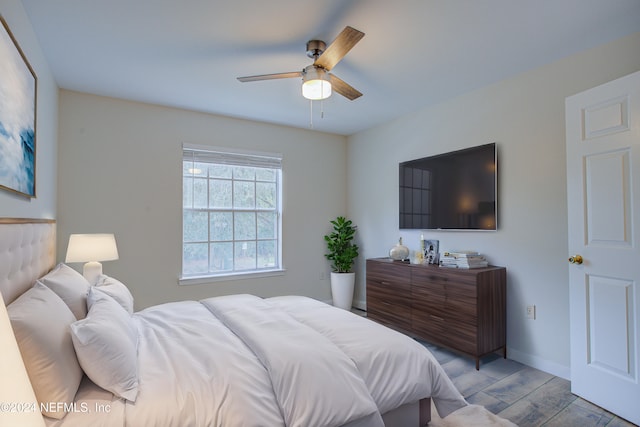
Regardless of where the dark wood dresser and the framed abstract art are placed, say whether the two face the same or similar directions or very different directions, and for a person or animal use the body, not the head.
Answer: very different directions

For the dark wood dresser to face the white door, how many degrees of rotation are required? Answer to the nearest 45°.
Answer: approximately 90° to its left

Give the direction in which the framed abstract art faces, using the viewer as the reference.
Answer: facing to the right of the viewer

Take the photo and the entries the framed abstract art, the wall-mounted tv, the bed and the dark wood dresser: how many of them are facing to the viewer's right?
2

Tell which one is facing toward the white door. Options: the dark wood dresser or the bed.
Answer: the bed

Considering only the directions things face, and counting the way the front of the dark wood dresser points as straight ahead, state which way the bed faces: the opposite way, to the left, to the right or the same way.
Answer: the opposite way

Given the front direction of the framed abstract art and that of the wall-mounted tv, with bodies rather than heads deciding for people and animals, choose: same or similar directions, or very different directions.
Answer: very different directions

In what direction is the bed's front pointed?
to the viewer's right

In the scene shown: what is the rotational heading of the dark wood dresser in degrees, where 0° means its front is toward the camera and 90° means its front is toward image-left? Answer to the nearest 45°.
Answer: approximately 45°

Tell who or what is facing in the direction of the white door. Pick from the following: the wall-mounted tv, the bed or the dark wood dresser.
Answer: the bed

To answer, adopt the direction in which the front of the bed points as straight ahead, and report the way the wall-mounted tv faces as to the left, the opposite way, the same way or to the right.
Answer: the opposite way
